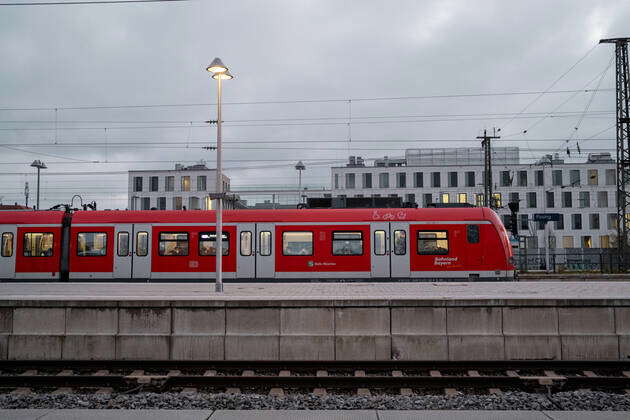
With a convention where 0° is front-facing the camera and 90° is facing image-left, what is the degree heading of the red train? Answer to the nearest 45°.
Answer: approximately 270°

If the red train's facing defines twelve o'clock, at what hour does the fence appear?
The fence is roughly at 11 o'clock from the red train.
